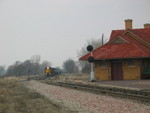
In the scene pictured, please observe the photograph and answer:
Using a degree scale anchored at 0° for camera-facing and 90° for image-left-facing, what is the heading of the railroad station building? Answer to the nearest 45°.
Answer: approximately 0°
